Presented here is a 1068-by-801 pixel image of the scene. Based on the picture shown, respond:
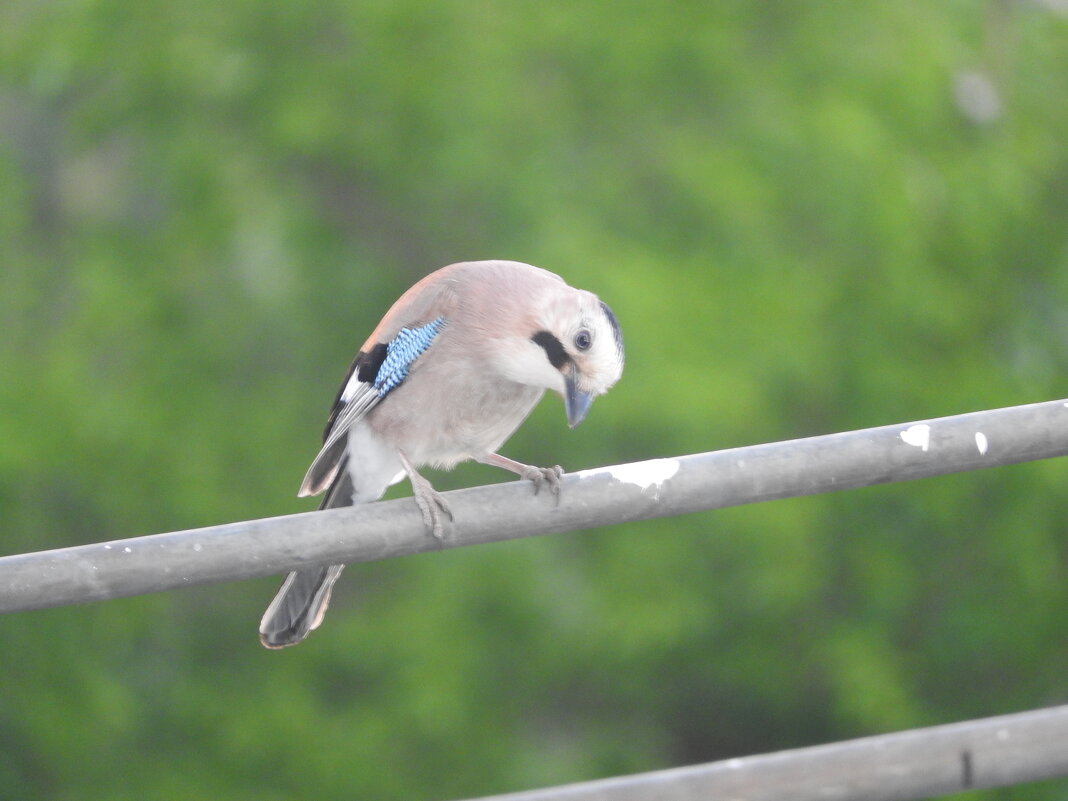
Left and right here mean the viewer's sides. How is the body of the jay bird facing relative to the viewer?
facing the viewer and to the right of the viewer
